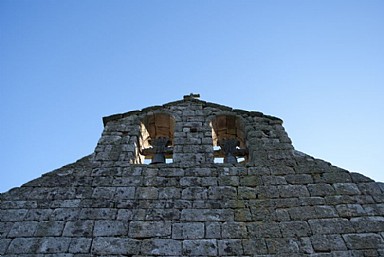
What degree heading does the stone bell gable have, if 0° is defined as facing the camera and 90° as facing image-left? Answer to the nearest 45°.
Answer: approximately 0°
